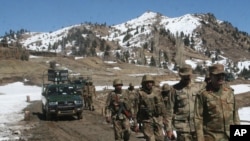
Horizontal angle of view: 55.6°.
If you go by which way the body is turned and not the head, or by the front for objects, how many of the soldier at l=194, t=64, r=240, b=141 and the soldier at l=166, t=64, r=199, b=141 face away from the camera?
0

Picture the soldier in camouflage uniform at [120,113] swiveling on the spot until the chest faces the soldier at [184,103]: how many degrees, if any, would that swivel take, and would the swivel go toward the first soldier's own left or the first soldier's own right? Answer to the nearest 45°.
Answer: approximately 45° to the first soldier's own left

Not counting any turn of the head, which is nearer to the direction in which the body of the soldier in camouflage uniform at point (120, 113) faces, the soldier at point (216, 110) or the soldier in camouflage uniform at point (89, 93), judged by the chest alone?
the soldier

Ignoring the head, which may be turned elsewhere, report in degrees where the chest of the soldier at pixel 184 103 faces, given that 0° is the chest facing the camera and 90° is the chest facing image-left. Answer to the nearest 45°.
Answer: approximately 315°

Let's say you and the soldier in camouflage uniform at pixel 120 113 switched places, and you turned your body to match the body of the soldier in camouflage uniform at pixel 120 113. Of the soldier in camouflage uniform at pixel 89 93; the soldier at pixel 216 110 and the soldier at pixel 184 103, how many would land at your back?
1

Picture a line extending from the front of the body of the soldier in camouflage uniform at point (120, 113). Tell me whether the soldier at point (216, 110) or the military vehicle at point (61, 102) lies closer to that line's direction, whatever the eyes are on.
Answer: the soldier

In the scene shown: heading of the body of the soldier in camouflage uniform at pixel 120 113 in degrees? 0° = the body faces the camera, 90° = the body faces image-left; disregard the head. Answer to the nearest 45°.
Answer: approximately 0°

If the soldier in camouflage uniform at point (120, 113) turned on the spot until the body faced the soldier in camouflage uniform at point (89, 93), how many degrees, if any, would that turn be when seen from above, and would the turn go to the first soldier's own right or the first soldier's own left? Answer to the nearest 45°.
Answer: approximately 180°
